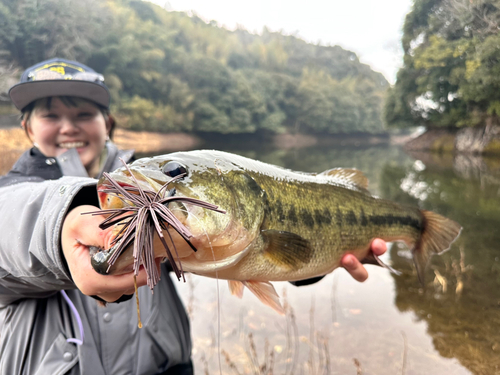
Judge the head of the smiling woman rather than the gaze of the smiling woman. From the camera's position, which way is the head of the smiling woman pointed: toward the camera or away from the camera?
toward the camera

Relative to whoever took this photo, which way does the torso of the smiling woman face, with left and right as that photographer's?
facing the viewer
